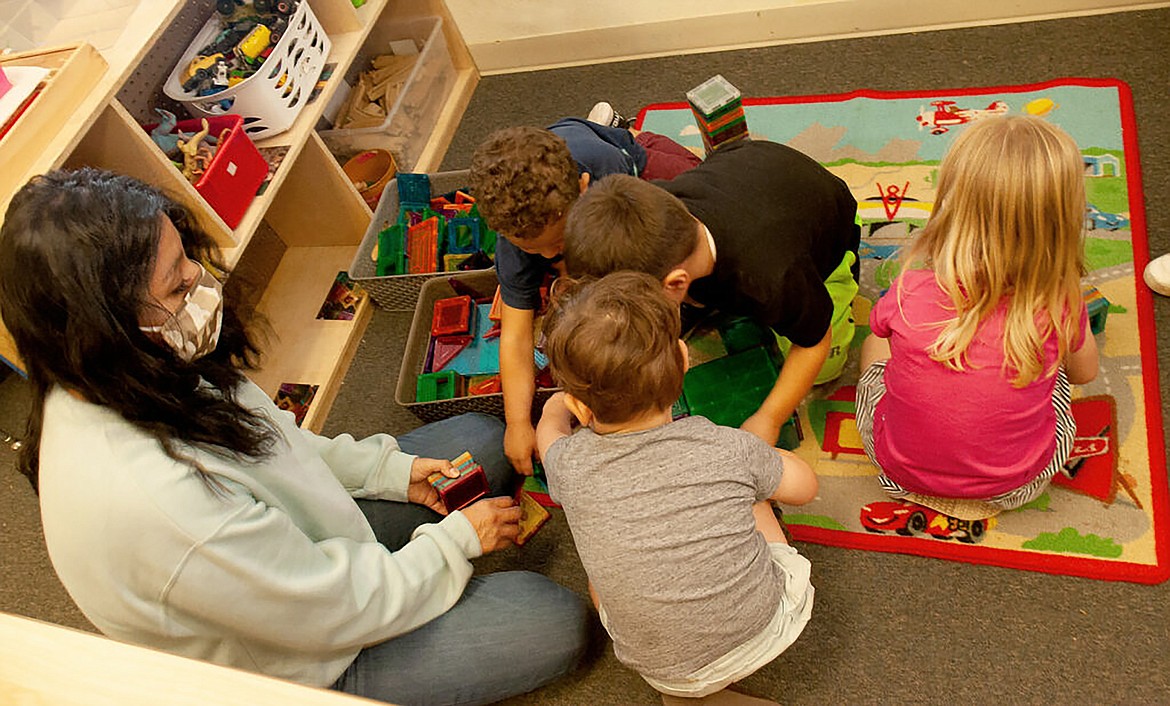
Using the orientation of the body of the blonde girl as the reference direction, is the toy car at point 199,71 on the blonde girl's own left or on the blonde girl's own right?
on the blonde girl's own left

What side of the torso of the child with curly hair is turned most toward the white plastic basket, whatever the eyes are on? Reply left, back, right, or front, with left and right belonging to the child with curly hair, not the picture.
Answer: right

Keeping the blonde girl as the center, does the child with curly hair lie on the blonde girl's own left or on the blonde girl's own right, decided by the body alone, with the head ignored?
on the blonde girl's own left

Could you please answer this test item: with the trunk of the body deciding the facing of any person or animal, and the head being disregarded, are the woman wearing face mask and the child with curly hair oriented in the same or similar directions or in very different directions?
very different directions

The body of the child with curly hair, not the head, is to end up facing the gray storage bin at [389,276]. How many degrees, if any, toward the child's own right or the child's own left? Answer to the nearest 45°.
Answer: approximately 90° to the child's own right

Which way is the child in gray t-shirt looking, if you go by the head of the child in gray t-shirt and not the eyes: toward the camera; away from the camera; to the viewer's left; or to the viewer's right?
away from the camera

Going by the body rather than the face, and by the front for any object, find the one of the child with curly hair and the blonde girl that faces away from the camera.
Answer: the blonde girl

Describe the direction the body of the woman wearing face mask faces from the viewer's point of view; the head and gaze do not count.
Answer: to the viewer's right

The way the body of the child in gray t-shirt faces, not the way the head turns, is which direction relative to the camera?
away from the camera

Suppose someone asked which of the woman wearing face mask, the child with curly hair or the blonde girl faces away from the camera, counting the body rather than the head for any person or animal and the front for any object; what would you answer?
the blonde girl

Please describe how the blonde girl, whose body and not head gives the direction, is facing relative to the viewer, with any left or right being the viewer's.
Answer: facing away from the viewer

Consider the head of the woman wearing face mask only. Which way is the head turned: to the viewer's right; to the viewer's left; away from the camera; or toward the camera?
to the viewer's right

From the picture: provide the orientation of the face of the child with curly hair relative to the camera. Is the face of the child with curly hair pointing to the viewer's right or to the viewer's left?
to the viewer's left
